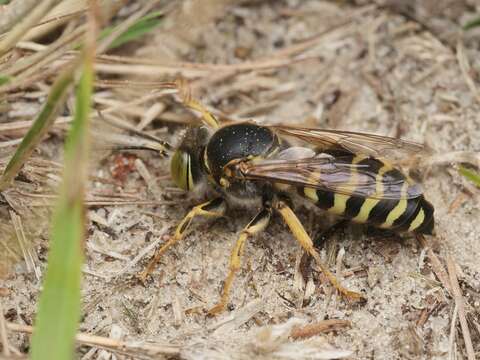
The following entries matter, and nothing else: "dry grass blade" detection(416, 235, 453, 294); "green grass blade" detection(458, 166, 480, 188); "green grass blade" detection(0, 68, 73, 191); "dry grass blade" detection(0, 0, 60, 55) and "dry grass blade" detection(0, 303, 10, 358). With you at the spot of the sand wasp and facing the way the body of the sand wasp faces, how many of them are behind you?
2

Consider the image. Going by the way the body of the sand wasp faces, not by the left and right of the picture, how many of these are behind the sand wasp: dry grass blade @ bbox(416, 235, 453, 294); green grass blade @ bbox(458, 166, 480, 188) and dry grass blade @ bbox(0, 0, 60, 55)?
2

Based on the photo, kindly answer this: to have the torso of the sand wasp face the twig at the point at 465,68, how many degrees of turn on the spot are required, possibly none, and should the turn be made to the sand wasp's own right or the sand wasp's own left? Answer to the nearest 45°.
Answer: approximately 135° to the sand wasp's own right

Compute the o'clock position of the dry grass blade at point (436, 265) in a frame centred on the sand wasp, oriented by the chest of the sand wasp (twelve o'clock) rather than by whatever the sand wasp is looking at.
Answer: The dry grass blade is roughly at 6 o'clock from the sand wasp.

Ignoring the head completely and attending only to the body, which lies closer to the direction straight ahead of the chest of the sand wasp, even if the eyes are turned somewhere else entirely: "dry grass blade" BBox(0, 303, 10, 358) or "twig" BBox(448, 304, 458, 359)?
the dry grass blade

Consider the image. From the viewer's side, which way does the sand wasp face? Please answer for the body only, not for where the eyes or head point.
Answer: to the viewer's left

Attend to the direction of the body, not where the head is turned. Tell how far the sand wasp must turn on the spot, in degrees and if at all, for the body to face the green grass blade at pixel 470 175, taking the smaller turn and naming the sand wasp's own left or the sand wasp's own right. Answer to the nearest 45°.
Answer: approximately 180°

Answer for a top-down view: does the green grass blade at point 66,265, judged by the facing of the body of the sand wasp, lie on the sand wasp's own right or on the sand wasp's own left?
on the sand wasp's own left

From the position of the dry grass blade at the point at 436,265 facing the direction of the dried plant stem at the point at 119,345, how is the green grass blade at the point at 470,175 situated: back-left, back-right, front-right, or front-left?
back-right

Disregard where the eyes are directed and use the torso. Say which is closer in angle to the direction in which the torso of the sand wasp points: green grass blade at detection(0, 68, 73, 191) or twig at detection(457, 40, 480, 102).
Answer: the green grass blade

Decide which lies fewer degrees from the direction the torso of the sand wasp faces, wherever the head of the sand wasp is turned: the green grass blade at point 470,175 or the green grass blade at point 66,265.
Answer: the green grass blade at point 66,265
